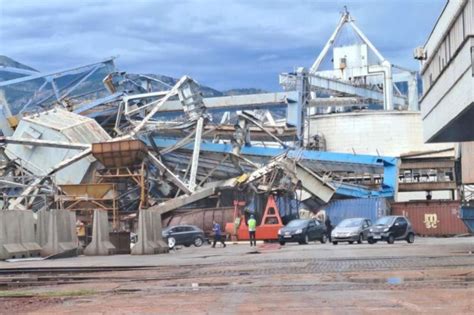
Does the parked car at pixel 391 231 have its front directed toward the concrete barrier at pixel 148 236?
yes

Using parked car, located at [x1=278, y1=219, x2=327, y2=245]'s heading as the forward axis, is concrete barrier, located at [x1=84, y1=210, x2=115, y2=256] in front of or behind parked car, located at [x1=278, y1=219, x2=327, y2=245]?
in front

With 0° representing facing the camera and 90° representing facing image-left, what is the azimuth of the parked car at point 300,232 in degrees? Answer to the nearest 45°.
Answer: approximately 45°

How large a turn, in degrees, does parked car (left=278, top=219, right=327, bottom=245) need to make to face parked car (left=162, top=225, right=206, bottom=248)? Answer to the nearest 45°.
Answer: approximately 90° to its right

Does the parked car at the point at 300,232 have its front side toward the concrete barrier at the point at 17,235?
yes

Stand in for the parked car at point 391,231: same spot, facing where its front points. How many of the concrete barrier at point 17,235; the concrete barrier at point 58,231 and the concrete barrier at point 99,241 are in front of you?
3

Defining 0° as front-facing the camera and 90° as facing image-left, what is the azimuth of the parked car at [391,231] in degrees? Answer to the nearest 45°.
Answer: approximately 45°

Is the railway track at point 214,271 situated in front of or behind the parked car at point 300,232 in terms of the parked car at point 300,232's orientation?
in front

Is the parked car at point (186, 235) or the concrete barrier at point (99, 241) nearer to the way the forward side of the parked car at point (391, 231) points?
the concrete barrier

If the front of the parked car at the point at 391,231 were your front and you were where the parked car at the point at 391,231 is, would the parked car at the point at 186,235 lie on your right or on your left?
on your right

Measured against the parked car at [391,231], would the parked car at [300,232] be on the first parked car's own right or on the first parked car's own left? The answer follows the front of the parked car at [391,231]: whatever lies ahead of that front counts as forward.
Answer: on the first parked car's own right
